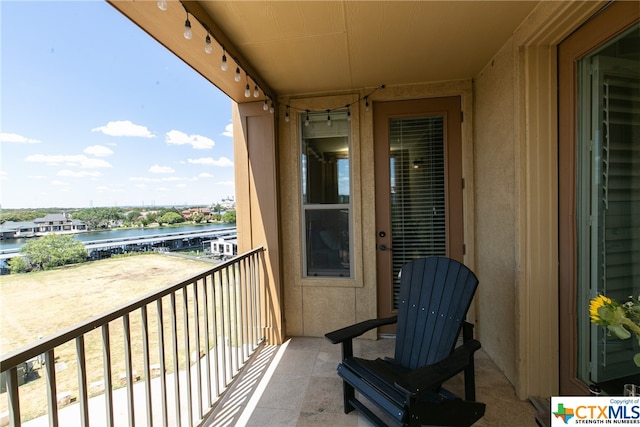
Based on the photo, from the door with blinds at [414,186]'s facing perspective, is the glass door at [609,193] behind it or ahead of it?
ahead

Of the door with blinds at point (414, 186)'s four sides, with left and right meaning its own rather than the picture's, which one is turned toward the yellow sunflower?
front

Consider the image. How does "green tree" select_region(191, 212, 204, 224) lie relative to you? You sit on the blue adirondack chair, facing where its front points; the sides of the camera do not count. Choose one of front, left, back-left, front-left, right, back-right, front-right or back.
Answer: right

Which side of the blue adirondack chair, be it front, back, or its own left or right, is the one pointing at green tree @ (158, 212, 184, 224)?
right

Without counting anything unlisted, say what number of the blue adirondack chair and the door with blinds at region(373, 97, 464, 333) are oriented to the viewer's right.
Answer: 0

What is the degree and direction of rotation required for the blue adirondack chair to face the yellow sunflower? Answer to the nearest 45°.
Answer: approximately 90° to its left

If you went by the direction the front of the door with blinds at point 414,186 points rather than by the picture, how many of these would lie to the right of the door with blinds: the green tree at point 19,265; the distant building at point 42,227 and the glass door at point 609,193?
2

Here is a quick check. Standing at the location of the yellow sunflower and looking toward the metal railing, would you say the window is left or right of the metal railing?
right

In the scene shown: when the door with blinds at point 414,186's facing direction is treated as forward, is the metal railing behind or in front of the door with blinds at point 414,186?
in front

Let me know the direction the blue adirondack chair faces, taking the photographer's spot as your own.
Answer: facing the viewer and to the left of the viewer

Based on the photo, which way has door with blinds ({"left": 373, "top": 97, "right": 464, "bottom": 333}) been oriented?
toward the camera

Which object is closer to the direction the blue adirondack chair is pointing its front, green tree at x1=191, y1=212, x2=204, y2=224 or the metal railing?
the metal railing

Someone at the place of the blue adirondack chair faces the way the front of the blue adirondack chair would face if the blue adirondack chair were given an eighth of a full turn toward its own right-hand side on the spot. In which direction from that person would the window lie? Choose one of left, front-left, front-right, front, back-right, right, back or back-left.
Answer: front-right
